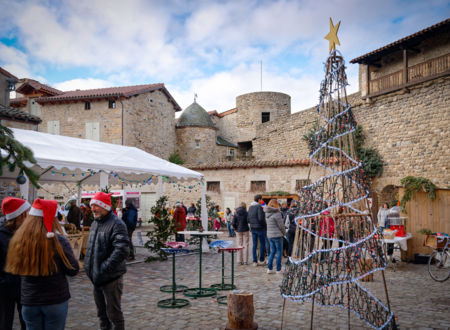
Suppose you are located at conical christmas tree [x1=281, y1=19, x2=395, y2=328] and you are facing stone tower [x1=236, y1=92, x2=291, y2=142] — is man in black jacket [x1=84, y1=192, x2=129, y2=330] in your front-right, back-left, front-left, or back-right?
back-left

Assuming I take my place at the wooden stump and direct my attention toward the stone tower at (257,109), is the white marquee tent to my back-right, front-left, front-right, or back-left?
front-left

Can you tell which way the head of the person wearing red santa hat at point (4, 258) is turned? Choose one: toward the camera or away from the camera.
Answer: away from the camera

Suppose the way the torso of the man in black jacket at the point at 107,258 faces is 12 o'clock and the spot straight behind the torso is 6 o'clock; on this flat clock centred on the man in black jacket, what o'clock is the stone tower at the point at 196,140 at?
The stone tower is roughly at 5 o'clock from the man in black jacket.

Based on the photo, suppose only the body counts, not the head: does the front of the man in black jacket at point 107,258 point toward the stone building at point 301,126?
no

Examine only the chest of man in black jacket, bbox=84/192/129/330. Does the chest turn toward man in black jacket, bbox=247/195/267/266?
no

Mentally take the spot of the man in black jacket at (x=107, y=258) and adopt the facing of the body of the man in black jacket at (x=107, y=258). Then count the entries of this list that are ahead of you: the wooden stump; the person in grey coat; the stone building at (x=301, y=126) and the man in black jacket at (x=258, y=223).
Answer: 0

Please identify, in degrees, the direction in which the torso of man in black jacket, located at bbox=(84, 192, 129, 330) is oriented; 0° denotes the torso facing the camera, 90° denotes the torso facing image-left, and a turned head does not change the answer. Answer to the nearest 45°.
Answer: approximately 45°

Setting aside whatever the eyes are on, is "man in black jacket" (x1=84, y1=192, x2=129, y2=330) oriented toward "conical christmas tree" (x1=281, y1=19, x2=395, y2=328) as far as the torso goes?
no

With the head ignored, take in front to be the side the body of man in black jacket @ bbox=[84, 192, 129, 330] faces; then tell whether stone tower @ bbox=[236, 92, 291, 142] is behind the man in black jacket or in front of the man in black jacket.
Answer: behind

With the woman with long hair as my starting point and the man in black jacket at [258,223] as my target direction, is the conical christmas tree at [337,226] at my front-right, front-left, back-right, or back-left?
front-right

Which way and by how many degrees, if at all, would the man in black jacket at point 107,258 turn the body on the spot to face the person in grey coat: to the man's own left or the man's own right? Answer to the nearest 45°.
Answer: approximately 180°
